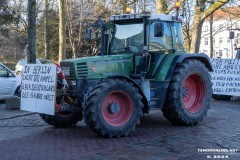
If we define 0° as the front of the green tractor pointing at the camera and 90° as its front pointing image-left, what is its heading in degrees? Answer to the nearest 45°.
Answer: approximately 45°

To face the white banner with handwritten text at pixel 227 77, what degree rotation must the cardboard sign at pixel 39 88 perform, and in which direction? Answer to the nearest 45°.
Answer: approximately 135° to its left

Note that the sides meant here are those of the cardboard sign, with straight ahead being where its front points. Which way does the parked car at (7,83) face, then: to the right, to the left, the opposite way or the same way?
to the left

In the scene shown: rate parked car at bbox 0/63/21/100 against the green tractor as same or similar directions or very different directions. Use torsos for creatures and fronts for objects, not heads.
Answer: very different directions

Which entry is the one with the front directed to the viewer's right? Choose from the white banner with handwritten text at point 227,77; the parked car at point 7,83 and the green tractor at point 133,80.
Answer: the parked car

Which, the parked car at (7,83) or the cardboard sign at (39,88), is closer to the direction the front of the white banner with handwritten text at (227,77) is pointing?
the cardboard sign

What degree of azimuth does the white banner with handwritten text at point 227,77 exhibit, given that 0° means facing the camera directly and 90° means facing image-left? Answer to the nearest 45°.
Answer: approximately 0°

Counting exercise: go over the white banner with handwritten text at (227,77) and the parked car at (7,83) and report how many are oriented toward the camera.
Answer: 1

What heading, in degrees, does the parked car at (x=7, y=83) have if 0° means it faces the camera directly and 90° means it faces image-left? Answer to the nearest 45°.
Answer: approximately 270°

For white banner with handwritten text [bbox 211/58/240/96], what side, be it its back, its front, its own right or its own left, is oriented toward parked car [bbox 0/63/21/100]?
right
